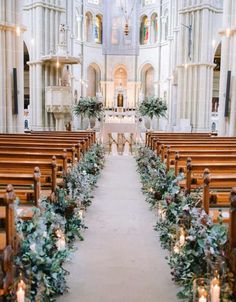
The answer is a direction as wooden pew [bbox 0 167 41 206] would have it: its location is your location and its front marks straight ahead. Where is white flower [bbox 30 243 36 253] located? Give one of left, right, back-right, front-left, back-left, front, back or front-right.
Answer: back

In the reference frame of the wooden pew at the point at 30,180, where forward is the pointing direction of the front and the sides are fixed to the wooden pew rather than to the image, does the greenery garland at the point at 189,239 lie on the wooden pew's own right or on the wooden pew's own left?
on the wooden pew's own right

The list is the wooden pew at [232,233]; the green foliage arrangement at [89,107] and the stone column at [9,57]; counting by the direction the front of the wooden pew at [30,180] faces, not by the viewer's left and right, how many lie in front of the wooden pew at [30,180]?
2

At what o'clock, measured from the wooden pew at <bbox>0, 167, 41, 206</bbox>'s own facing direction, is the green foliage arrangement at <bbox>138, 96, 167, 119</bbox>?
The green foliage arrangement is roughly at 1 o'clock from the wooden pew.

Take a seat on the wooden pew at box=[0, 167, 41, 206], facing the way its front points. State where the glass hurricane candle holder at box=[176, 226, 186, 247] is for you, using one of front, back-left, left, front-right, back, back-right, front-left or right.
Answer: right

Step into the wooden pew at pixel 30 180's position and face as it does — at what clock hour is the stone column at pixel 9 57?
The stone column is roughly at 12 o'clock from the wooden pew.

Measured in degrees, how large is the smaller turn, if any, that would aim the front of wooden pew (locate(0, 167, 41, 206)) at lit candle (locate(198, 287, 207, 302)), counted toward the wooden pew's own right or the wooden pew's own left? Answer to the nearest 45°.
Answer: approximately 135° to the wooden pew's own right

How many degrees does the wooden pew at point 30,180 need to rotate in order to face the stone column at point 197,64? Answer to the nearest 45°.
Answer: approximately 45° to its right

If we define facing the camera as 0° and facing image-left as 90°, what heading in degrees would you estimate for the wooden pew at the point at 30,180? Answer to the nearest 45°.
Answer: approximately 180°

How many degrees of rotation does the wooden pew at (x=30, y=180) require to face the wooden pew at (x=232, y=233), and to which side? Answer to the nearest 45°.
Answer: approximately 135° to its right

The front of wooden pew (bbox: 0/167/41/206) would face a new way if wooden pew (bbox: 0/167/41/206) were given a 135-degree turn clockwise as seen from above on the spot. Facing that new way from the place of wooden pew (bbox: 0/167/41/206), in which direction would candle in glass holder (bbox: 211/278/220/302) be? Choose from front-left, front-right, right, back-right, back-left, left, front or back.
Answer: front
